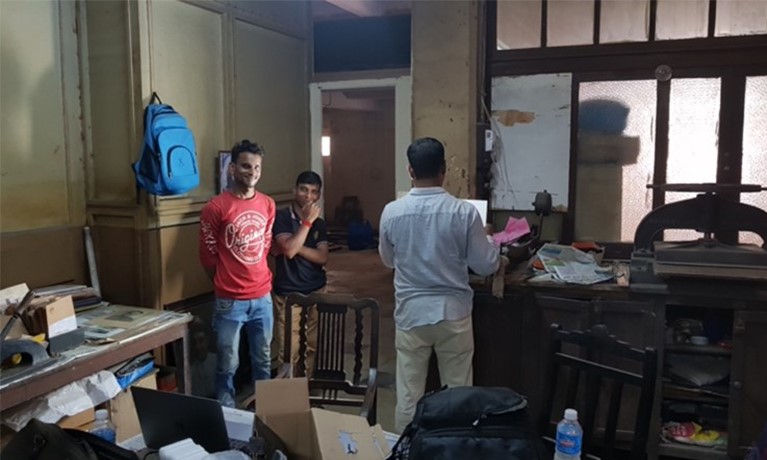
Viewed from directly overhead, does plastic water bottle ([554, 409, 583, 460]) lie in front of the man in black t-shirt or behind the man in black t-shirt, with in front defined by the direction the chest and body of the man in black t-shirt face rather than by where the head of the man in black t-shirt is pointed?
in front

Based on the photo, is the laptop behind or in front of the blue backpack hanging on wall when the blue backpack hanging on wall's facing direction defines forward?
in front

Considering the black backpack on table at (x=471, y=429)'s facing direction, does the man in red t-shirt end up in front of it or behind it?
behind

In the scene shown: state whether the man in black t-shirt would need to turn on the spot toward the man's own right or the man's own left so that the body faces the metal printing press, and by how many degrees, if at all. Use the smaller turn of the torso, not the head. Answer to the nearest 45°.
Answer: approximately 45° to the man's own left

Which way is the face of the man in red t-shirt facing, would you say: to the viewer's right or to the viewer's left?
to the viewer's right

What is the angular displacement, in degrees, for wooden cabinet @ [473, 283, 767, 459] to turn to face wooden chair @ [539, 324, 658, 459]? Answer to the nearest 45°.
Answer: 0° — it already faces it

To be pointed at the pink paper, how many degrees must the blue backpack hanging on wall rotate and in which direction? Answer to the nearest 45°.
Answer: approximately 45° to its left

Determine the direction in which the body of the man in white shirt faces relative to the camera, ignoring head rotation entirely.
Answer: away from the camera

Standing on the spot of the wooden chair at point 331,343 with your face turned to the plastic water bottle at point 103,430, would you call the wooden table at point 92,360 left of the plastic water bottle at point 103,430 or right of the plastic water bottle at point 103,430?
right

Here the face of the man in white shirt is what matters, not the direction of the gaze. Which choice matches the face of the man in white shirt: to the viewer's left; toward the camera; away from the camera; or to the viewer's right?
away from the camera

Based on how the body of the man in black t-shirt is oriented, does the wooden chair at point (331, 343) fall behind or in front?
in front

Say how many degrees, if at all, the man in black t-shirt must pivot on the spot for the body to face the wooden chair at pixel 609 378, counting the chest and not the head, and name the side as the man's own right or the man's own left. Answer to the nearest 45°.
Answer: approximately 45° to the man's own left

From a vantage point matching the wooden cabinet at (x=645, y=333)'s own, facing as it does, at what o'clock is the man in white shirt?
The man in white shirt is roughly at 2 o'clock from the wooden cabinet.

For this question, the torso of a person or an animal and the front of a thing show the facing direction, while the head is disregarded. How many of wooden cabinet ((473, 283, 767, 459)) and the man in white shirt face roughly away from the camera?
1

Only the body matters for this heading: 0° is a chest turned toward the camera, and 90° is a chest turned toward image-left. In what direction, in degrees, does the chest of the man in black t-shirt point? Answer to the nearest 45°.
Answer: approximately 0°

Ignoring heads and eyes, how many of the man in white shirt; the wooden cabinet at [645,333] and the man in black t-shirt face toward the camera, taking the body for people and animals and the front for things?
2

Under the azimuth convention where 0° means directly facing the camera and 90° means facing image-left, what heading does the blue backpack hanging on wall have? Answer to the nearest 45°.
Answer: approximately 315°

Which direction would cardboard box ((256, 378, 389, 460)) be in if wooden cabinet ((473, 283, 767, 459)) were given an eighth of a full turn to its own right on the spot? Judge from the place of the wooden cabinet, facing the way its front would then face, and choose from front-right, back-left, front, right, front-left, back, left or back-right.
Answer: front
